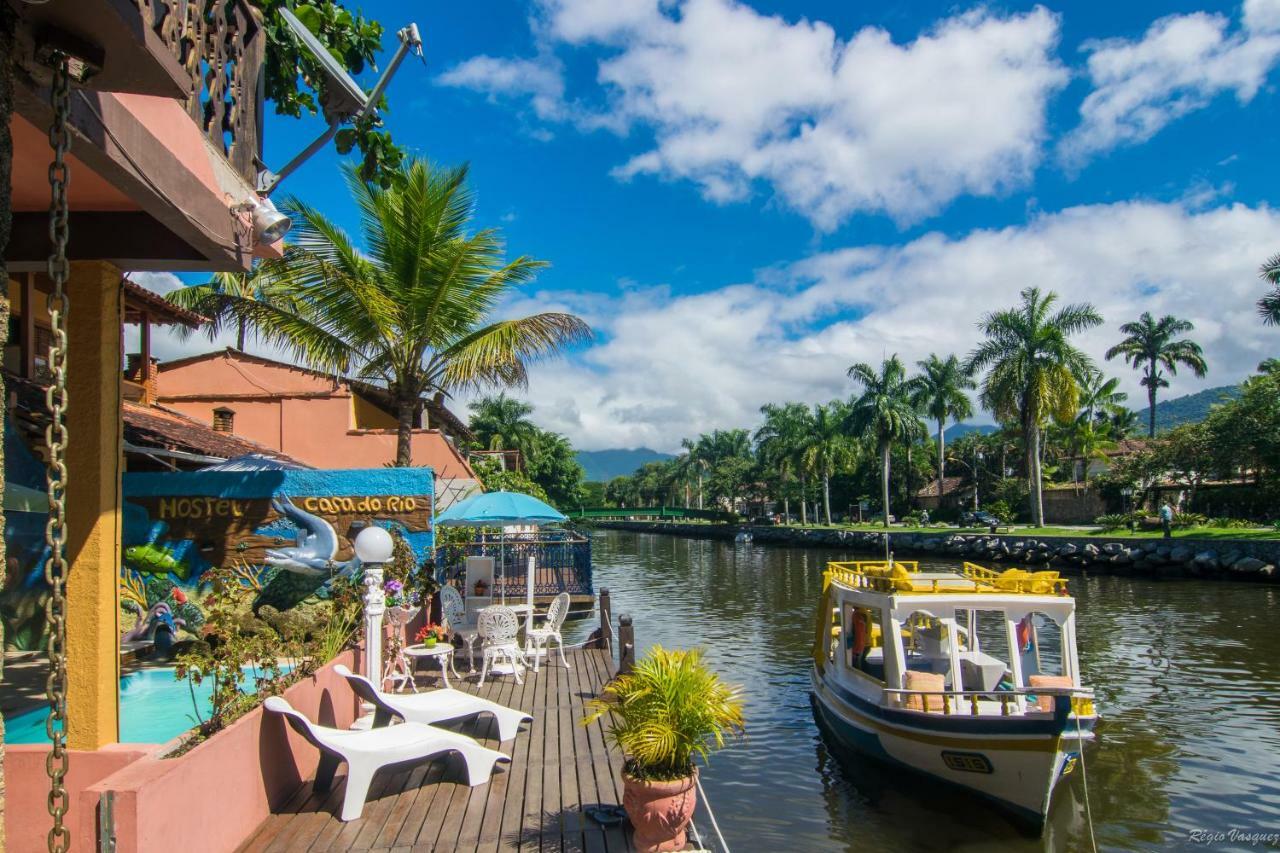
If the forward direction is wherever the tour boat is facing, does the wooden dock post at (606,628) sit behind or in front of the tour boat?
behind

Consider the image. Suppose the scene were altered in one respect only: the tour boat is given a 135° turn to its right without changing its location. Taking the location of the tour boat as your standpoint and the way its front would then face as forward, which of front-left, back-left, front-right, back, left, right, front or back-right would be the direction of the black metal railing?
front-right

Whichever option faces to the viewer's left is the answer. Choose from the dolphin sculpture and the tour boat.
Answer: the dolphin sculpture

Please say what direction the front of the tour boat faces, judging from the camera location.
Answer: facing the viewer and to the right of the viewer

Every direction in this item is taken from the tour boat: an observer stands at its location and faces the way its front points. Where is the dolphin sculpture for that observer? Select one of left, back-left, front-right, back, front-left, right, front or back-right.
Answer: back-right

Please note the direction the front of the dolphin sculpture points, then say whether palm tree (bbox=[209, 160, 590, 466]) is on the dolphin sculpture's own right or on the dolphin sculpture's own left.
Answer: on the dolphin sculpture's own right

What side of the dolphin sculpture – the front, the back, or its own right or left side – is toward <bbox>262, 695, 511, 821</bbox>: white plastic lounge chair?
left

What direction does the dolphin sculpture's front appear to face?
to the viewer's left

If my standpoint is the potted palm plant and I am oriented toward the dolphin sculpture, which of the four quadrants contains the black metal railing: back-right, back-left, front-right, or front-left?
front-right

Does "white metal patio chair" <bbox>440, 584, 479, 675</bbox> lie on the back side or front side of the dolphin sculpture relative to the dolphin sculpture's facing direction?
on the back side

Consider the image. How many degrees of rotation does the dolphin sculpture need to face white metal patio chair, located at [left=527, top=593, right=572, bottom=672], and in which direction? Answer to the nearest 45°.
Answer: approximately 180°

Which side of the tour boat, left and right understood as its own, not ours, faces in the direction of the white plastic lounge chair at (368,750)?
right

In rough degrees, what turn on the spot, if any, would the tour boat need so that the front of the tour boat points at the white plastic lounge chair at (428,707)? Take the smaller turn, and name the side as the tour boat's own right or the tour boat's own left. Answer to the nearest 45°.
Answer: approximately 90° to the tour boat's own right

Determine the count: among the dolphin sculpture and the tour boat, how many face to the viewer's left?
1

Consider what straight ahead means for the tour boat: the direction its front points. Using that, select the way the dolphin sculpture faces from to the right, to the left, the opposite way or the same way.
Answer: to the right

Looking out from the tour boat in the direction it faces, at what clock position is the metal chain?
The metal chain is roughly at 2 o'clock from the tour boat.
